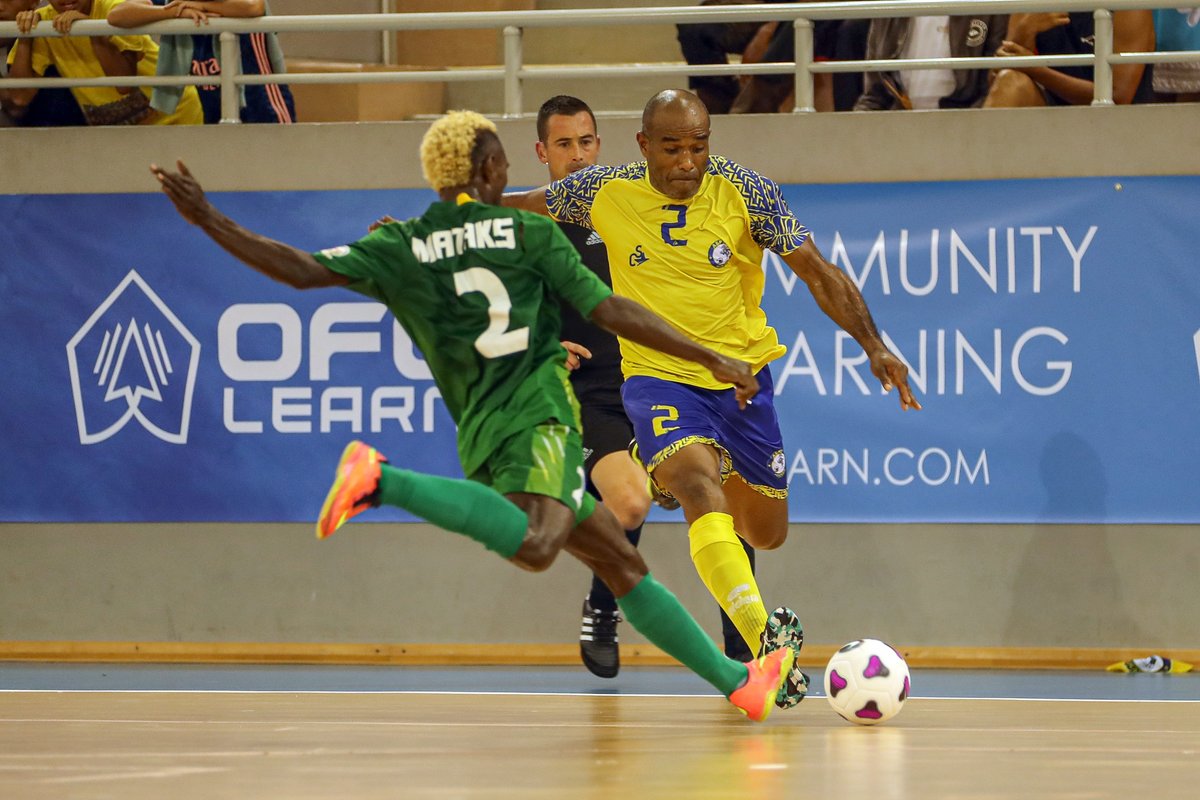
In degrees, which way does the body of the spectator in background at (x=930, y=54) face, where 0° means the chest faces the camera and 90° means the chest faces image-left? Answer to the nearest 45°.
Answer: approximately 0°

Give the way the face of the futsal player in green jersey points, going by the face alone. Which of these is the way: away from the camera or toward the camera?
away from the camera

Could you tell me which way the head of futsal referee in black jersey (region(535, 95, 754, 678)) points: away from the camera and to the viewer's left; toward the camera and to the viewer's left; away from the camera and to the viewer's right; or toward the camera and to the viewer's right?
toward the camera and to the viewer's right

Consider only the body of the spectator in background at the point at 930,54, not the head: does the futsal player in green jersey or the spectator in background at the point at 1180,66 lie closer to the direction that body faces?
the futsal player in green jersey

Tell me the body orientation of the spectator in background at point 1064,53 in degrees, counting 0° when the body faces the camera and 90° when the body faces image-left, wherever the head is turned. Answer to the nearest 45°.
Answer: approximately 45°

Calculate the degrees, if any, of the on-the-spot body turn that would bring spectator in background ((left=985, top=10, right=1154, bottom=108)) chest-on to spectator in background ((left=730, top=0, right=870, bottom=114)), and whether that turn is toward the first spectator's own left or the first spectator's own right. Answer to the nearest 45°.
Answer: approximately 45° to the first spectator's own right

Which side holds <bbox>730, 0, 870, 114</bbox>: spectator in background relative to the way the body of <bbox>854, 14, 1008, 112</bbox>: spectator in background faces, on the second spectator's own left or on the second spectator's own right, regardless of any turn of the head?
on the second spectator's own right

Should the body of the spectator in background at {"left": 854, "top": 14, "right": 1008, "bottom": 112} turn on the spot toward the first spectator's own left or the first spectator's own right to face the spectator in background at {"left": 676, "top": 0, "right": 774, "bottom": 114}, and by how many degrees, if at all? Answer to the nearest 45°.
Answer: approximately 90° to the first spectator's own right

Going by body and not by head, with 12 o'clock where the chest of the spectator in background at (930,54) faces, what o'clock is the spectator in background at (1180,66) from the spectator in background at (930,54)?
the spectator in background at (1180,66) is roughly at 9 o'clock from the spectator in background at (930,54).

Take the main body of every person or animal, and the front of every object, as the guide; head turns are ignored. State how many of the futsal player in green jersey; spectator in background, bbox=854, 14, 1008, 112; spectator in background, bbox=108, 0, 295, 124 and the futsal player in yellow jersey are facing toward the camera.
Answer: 3
